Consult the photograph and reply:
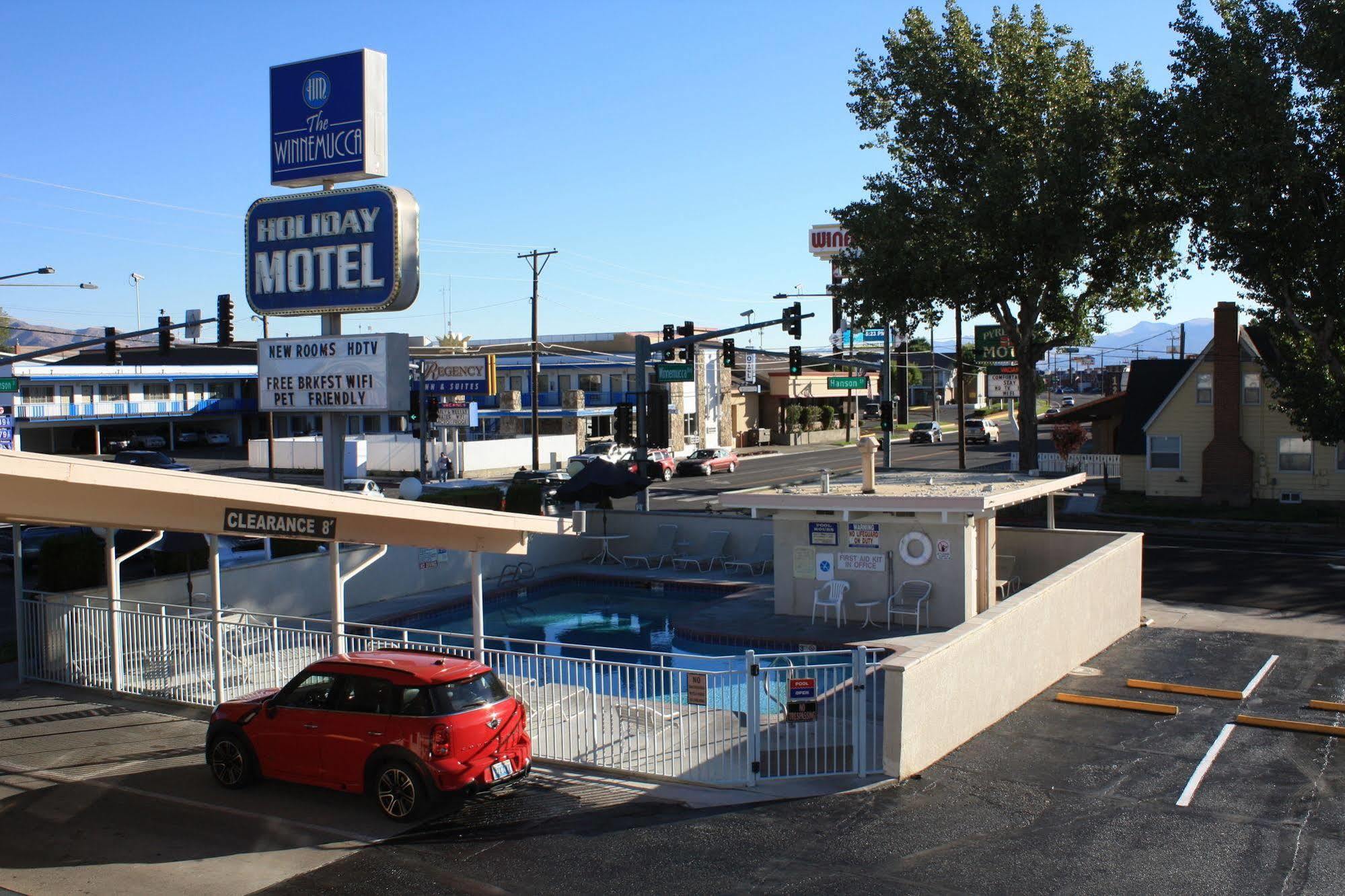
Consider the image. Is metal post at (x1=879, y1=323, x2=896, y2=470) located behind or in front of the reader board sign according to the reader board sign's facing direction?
behind

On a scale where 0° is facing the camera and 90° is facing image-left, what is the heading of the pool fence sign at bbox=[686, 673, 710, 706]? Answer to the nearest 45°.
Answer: approximately 0°

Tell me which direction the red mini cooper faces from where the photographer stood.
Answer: facing away from the viewer and to the left of the viewer

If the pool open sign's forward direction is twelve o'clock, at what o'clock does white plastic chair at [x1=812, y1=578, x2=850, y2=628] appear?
The white plastic chair is roughly at 6 o'clock from the pool open sign.

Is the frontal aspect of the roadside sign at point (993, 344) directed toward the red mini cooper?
yes

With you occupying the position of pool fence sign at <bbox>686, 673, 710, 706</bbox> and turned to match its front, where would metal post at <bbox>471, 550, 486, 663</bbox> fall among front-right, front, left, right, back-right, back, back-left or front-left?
back-right

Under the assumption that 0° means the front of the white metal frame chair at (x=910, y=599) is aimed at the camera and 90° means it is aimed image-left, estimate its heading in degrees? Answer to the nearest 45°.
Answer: approximately 45°

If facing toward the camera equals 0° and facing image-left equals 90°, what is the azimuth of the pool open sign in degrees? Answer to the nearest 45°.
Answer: approximately 0°

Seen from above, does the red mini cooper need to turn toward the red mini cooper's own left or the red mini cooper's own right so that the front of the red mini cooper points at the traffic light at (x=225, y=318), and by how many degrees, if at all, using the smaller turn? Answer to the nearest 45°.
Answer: approximately 45° to the red mini cooper's own right
